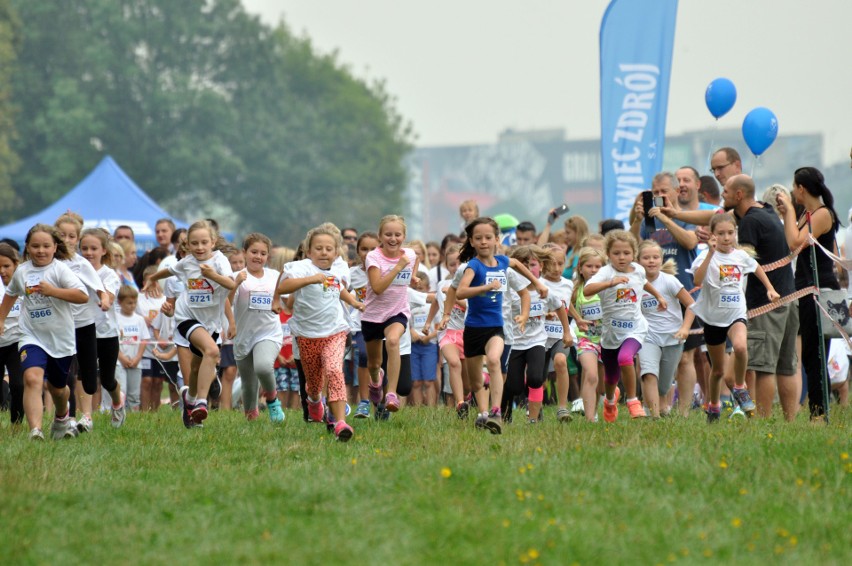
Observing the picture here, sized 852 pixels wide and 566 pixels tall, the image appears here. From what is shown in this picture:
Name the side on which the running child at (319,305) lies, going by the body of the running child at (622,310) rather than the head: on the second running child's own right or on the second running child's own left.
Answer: on the second running child's own right

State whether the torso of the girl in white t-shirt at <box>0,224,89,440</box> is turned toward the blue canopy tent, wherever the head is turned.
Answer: no

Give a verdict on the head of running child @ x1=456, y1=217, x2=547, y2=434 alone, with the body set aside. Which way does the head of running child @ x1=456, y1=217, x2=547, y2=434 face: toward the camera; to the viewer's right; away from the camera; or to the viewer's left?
toward the camera

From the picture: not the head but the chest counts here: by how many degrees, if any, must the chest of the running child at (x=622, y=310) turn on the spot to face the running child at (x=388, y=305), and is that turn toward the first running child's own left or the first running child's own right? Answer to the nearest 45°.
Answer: approximately 90° to the first running child's own right

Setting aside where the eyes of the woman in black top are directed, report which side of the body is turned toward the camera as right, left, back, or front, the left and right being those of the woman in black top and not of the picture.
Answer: left

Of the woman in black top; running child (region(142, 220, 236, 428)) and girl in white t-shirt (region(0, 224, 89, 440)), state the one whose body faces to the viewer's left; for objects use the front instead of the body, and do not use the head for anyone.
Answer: the woman in black top

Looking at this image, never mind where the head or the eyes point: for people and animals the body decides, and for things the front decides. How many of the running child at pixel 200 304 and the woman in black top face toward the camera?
1

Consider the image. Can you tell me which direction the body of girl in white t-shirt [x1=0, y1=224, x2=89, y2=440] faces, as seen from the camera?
toward the camera

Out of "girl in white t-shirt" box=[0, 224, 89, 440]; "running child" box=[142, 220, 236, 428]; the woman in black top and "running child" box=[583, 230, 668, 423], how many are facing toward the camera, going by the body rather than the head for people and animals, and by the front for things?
3

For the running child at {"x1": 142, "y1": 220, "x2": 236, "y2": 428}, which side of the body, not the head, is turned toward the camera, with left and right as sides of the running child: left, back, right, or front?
front

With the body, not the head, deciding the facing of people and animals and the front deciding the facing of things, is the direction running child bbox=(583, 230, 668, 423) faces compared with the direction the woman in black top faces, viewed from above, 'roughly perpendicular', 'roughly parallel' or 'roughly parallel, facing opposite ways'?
roughly perpendicular

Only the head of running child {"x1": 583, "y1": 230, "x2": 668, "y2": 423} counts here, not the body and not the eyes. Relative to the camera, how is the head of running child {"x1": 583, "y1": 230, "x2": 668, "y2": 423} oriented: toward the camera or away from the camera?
toward the camera

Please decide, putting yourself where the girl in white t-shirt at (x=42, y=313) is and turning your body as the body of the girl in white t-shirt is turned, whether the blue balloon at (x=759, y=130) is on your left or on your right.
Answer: on your left

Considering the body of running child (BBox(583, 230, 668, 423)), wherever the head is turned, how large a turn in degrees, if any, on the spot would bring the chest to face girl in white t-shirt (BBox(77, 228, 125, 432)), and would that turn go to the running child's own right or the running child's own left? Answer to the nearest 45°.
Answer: approximately 90° to the running child's own right

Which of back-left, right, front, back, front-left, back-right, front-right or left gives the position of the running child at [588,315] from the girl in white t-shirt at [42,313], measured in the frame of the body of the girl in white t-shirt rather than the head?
left

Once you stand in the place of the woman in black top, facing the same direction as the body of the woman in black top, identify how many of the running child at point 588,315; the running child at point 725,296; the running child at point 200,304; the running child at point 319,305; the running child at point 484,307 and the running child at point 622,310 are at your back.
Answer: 0

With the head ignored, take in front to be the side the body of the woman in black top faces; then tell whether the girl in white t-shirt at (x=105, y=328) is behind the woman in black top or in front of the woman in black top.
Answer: in front

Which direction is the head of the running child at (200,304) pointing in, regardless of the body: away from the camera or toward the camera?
toward the camera

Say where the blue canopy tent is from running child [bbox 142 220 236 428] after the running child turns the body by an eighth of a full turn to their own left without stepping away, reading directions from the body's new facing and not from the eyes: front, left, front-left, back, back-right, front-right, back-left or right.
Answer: back-left

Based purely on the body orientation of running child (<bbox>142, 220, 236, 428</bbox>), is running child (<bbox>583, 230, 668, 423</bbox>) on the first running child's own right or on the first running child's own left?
on the first running child's own left

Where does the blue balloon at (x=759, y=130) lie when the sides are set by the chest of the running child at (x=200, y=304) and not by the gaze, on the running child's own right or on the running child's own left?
on the running child's own left
